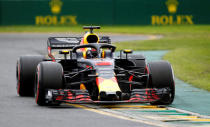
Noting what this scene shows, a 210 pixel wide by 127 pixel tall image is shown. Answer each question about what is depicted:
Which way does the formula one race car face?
toward the camera

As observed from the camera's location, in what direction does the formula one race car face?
facing the viewer
